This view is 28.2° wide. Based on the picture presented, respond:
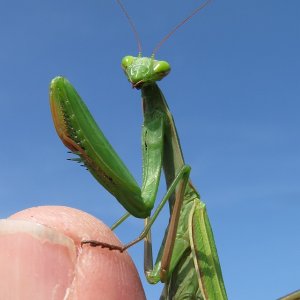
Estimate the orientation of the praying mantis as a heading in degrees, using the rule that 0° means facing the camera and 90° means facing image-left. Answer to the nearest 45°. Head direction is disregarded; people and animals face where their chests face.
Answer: approximately 45°
